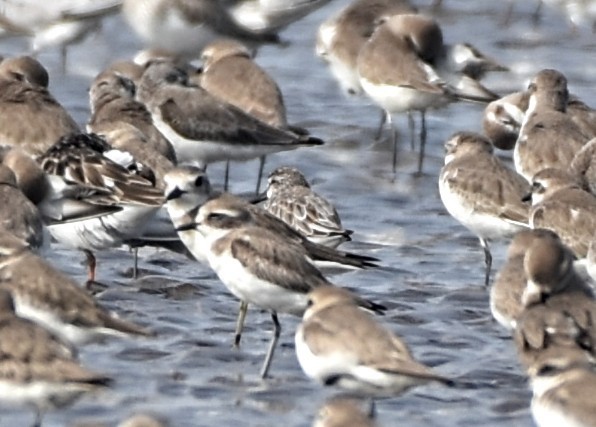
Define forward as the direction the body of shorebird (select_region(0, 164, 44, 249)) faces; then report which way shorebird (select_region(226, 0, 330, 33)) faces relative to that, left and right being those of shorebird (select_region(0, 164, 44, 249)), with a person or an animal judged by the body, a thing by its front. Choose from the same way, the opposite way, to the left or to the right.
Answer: the same way

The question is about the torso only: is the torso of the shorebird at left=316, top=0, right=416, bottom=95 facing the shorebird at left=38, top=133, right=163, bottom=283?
no

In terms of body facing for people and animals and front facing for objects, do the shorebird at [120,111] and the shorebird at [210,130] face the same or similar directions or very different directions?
same or similar directions

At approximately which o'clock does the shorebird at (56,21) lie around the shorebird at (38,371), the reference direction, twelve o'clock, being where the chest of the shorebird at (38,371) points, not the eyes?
the shorebird at (56,21) is roughly at 3 o'clock from the shorebird at (38,371).

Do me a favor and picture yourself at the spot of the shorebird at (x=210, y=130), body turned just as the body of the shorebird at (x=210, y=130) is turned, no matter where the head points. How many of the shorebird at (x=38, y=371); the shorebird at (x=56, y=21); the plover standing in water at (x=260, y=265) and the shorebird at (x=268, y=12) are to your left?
2

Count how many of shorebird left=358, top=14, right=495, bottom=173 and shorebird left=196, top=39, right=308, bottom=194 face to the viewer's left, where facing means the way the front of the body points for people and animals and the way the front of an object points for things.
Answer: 2

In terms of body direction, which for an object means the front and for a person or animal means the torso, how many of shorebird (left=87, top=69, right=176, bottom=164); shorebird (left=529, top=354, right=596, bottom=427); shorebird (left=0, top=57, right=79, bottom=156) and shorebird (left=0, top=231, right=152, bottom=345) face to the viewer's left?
4

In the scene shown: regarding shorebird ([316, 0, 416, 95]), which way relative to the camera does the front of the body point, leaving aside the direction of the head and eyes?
to the viewer's left

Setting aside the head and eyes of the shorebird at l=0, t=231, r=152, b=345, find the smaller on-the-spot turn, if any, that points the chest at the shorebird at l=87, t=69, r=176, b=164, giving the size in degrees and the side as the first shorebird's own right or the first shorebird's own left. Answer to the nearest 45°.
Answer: approximately 90° to the first shorebird's own right

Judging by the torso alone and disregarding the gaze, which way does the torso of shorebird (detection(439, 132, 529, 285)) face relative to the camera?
to the viewer's left

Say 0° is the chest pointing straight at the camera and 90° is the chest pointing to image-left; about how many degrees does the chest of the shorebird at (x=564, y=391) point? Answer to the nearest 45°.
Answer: approximately 90°

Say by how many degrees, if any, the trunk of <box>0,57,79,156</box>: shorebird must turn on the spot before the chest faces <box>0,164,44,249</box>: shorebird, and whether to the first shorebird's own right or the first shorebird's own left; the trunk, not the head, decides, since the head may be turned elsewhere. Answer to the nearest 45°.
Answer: approximately 90° to the first shorebird's own left

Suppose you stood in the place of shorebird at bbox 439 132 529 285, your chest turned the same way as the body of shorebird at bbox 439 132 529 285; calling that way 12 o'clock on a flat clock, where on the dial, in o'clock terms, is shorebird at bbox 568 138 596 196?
shorebird at bbox 568 138 596 196 is roughly at 5 o'clock from shorebird at bbox 439 132 529 285.

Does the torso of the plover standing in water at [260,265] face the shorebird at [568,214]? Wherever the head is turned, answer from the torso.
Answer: no

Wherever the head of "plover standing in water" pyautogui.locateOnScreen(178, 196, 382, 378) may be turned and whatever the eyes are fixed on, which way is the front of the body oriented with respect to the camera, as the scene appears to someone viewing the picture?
to the viewer's left

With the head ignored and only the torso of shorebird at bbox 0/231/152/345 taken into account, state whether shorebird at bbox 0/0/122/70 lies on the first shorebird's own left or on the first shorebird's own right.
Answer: on the first shorebird's own right
